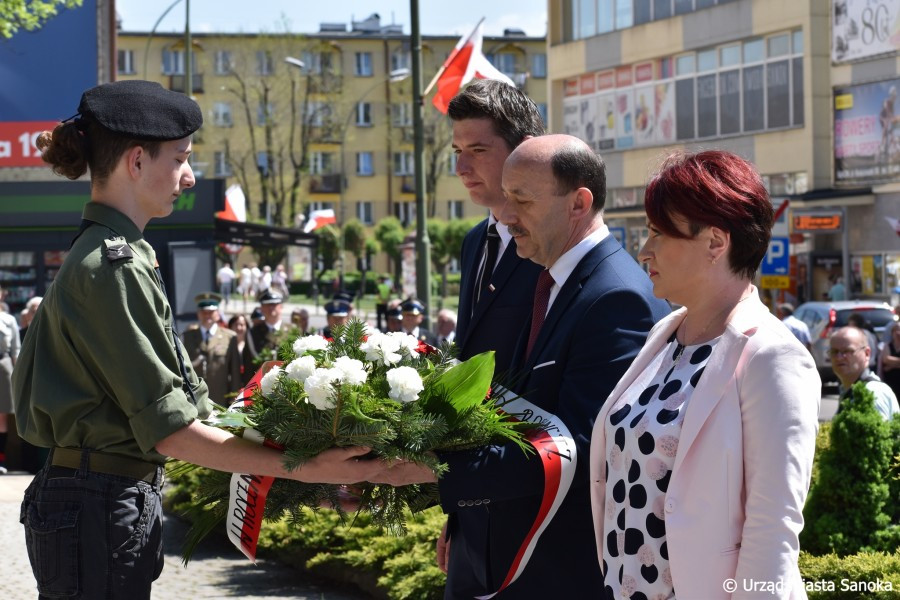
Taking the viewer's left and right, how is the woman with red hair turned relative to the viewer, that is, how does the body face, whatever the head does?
facing the viewer and to the left of the viewer

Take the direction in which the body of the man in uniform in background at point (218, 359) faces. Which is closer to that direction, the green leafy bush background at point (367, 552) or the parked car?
the green leafy bush background

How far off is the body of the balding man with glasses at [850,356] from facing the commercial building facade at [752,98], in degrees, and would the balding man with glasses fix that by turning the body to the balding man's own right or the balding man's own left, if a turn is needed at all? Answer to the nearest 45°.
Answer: approximately 135° to the balding man's own right

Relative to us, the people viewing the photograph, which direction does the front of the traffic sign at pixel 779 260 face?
facing the viewer

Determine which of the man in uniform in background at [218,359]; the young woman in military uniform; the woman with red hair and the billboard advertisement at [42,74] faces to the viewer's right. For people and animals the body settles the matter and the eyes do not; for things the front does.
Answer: the young woman in military uniform

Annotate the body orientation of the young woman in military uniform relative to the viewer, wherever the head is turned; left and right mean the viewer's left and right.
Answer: facing to the right of the viewer

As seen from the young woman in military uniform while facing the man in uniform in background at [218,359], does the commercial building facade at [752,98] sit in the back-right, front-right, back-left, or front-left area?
front-right

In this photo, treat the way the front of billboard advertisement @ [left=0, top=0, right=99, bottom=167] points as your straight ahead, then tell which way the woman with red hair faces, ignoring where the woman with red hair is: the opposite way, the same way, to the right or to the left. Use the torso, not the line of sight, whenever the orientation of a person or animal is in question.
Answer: to the right

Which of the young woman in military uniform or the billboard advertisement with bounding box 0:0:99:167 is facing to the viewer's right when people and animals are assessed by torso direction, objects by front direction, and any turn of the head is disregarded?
the young woman in military uniform

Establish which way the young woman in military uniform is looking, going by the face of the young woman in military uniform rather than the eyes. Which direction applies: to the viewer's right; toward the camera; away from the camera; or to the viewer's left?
to the viewer's right

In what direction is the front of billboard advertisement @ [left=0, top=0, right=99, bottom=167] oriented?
toward the camera

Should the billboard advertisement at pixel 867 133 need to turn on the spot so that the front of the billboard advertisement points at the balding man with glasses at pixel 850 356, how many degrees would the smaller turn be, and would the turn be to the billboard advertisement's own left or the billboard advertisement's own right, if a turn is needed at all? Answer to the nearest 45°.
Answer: approximately 45° to the billboard advertisement's own left

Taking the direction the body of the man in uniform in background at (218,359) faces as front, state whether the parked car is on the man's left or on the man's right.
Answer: on the man's left

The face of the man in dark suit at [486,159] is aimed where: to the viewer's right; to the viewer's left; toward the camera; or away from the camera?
to the viewer's left
